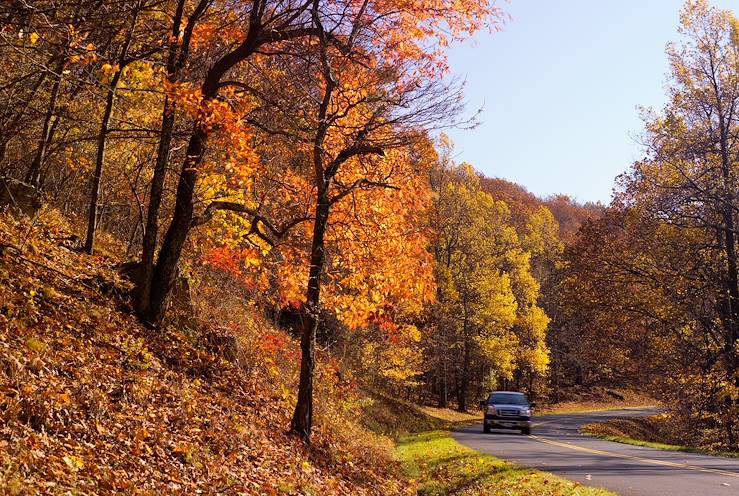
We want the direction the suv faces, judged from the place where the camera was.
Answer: facing the viewer

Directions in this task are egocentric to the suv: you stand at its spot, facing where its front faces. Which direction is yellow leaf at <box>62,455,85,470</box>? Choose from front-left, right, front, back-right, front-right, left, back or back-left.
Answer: front
